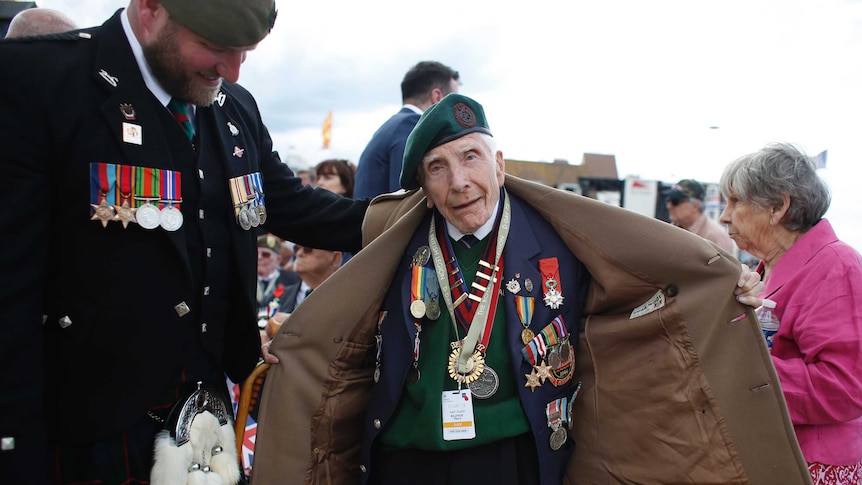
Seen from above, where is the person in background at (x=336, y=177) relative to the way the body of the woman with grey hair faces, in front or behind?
in front

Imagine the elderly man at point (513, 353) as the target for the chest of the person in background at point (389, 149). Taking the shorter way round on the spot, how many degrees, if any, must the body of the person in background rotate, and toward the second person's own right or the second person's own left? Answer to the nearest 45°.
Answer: approximately 135° to the second person's own right

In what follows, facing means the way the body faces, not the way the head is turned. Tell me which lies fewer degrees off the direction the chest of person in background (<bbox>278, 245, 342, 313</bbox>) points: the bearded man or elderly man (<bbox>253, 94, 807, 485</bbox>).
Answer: the bearded man

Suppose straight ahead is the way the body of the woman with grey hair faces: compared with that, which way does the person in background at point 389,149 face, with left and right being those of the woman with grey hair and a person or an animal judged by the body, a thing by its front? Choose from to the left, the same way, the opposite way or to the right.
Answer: to the right

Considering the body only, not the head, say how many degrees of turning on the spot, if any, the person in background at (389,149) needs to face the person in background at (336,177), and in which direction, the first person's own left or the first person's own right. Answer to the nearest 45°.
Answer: approximately 90° to the first person's own left

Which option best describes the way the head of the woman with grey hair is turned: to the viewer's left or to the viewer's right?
to the viewer's left

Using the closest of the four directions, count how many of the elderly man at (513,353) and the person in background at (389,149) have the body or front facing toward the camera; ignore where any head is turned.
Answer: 1

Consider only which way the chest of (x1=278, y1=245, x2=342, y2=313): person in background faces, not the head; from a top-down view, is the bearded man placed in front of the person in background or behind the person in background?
in front

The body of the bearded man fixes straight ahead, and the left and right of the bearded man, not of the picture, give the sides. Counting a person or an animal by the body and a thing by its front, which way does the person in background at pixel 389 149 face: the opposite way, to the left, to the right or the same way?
to the left

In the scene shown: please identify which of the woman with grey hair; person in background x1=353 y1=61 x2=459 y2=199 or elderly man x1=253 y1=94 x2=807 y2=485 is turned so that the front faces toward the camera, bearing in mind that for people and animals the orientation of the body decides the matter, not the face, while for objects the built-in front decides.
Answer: the elderly man

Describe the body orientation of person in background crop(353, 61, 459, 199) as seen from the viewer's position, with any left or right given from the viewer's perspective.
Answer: facing away from the viewer and to the right of the viewer

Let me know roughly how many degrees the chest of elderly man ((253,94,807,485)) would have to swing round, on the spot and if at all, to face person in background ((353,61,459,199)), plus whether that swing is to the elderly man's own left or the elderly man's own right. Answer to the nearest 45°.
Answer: approximately 135° to the elderly man's own right

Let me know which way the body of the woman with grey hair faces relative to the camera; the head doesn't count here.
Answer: to the viewer's left
